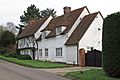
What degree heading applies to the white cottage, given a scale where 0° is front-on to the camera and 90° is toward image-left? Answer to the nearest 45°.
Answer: approximately 45°

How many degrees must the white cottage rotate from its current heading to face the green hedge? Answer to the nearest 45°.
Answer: approximately 45° to its left
